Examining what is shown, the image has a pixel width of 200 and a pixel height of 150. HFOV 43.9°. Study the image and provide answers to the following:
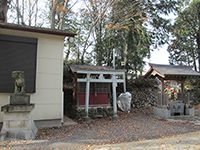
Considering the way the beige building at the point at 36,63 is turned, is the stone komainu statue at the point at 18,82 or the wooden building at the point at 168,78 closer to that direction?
the stone komainu statue

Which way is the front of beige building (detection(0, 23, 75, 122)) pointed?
toward the camera

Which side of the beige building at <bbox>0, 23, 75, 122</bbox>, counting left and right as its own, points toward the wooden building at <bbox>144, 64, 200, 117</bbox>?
left

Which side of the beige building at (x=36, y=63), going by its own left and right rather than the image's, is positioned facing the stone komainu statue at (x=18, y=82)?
front
